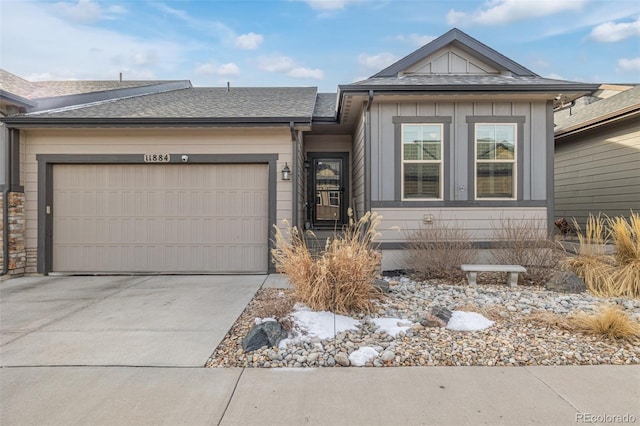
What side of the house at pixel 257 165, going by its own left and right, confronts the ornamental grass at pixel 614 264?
left

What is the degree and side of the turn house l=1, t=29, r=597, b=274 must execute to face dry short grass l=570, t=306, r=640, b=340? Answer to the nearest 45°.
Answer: approximately 45° to its left

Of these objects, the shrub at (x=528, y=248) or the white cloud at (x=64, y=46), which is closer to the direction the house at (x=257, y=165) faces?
the shrub

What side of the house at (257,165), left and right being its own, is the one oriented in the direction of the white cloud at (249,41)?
back

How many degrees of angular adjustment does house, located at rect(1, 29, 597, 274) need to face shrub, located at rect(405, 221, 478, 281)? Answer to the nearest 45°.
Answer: approximately 90° to its left

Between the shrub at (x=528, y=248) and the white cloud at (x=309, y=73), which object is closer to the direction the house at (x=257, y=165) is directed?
the shrub

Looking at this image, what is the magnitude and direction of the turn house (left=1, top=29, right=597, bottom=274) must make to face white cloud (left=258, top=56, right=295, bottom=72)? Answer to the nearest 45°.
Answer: approximately 180°

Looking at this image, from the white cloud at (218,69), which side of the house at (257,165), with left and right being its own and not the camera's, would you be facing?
back

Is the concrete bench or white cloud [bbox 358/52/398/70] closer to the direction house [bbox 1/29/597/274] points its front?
the concrete bench

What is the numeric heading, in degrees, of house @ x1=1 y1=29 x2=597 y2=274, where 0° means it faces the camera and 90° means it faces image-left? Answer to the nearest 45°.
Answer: approximately 0°

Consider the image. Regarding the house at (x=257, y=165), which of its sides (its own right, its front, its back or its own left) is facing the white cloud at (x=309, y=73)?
back
